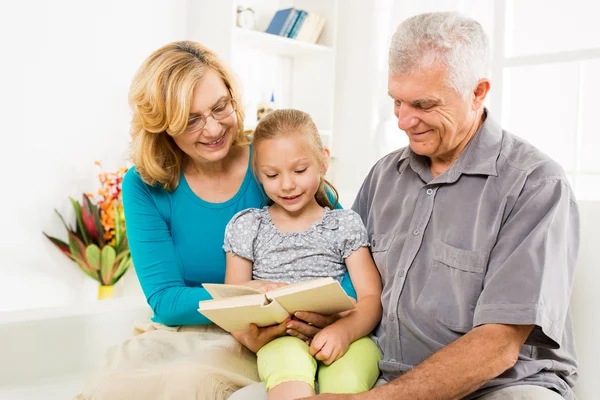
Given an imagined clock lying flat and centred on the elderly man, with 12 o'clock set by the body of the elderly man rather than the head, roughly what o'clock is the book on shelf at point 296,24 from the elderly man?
The book on shelf is roughly at 4 o'clock from the elderly man.

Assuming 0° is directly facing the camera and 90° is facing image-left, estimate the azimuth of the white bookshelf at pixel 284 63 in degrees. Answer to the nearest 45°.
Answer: approximately 315°

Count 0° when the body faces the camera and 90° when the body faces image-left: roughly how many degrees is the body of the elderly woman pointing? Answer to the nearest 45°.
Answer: approximately 315°

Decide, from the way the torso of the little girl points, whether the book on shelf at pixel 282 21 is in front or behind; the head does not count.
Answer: behind

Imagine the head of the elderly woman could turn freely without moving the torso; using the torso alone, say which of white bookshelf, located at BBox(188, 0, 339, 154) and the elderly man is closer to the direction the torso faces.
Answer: the elderly man

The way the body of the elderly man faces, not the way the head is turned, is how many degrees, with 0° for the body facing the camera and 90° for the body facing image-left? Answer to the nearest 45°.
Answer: approximately 45°

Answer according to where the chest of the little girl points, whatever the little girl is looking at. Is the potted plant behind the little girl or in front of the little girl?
behind

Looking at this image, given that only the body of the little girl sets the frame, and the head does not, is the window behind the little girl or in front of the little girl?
behind
